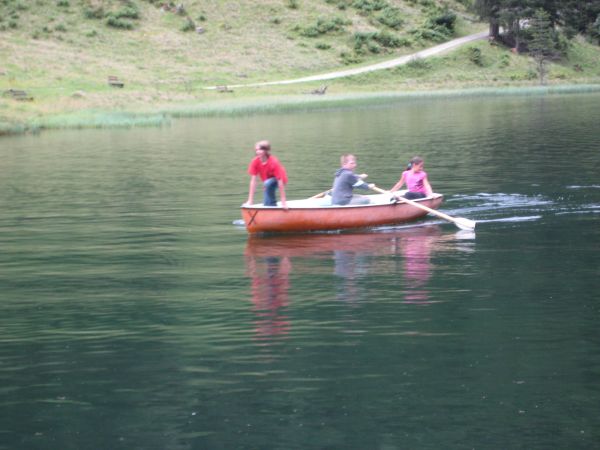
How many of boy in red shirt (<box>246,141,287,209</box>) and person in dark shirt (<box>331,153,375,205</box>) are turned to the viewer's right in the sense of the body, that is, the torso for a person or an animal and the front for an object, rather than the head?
1

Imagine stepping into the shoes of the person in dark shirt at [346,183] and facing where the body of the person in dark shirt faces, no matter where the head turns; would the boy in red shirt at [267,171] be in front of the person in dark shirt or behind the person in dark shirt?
behind

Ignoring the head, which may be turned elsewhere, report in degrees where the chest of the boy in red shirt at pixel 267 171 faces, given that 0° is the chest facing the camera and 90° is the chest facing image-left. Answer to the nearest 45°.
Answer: approximately 45°

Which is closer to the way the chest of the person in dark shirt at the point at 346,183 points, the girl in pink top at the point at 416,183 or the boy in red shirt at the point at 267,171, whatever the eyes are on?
the girl in pink top

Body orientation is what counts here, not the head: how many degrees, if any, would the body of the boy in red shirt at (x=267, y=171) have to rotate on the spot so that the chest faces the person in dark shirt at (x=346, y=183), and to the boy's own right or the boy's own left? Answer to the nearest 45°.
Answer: approximately 135° to the boy's own left

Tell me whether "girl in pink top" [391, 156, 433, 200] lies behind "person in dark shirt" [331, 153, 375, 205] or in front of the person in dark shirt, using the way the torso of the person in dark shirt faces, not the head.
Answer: in front

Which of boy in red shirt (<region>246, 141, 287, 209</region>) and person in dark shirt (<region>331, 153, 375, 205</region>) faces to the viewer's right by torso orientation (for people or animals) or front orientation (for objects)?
the person in dark shirt

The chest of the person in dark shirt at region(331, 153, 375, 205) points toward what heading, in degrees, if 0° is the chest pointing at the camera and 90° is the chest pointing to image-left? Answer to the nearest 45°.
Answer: approximately 270°
